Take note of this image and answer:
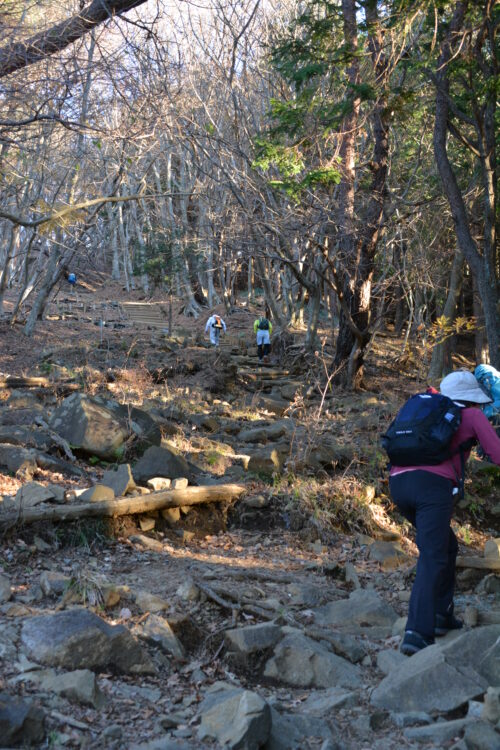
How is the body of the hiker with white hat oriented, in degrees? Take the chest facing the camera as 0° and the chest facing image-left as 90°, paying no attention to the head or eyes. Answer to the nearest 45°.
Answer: approximately 225°

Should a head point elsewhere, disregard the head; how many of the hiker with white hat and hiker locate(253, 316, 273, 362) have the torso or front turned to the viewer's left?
0

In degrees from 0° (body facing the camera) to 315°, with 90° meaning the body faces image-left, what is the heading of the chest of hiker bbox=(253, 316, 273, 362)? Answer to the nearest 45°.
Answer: approximately 180°

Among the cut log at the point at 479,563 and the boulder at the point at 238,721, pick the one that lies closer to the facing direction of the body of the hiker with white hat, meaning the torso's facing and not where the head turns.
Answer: the cut log

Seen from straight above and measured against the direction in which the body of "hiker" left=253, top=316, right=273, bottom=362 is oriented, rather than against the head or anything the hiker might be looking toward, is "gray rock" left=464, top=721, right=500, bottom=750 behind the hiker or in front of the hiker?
behind

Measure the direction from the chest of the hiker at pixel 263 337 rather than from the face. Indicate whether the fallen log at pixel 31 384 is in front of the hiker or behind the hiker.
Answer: behind

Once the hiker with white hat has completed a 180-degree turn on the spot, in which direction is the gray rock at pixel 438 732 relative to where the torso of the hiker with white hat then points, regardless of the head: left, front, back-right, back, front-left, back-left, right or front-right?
front-left

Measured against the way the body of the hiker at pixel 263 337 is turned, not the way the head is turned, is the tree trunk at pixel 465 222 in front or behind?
behind

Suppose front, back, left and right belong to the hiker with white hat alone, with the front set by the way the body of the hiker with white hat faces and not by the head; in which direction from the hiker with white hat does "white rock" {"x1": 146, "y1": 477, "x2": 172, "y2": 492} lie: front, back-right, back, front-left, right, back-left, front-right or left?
left

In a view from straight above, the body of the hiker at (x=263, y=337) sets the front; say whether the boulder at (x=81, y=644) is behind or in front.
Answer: behind

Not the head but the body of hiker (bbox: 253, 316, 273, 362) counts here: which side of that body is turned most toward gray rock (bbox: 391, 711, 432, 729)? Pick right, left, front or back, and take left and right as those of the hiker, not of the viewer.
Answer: back

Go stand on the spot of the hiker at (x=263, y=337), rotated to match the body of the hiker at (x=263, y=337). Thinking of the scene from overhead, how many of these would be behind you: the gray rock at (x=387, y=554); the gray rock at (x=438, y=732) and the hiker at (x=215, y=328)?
2

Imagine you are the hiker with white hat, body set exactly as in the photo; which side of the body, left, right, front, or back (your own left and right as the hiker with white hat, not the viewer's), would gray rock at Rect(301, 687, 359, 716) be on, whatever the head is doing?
back

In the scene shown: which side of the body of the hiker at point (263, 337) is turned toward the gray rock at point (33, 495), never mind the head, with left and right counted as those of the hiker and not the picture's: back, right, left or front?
back
